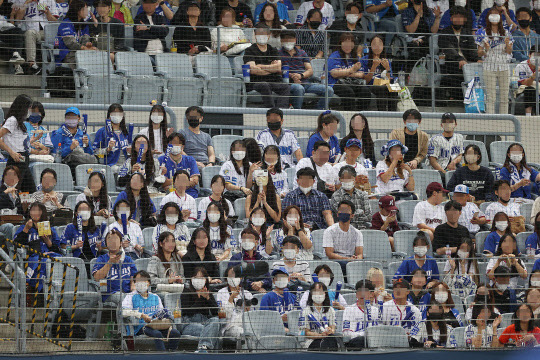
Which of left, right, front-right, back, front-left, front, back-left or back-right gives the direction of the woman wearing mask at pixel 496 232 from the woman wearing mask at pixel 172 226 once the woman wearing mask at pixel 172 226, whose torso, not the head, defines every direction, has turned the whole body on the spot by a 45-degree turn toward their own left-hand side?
front-left

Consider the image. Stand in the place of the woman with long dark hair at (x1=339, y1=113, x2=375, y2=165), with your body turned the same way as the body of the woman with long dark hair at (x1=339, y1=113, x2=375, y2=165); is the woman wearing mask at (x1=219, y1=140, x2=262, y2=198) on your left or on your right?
on your right

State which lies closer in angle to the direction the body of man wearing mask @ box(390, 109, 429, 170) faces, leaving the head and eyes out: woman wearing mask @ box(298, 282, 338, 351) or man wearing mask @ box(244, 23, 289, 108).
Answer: the woman wearing mask

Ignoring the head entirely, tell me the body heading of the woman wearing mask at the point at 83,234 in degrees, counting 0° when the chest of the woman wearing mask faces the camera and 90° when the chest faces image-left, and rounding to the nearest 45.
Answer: approximately 0°

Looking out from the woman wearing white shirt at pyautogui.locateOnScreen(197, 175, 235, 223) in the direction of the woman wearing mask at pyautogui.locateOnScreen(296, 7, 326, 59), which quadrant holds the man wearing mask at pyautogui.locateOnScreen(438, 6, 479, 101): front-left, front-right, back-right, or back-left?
front-right

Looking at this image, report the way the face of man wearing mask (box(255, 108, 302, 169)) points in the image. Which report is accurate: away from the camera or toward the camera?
toward the camera

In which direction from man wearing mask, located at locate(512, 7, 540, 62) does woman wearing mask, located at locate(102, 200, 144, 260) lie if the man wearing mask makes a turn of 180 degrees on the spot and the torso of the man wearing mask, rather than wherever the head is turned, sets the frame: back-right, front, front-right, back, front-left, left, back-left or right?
back-left

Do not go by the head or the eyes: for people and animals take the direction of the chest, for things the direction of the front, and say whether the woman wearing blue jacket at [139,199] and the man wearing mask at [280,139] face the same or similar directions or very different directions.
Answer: same or similar directions

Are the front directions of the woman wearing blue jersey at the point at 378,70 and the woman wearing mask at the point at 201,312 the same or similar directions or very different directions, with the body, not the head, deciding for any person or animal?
same or similar directions

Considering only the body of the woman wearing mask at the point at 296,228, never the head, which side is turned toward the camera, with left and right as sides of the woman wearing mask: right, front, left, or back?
front

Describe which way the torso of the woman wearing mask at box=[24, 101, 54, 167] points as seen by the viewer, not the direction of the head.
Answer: toward the camera

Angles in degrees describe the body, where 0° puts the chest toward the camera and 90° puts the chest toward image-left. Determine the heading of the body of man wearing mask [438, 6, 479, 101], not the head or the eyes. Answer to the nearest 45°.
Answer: approximately 0°

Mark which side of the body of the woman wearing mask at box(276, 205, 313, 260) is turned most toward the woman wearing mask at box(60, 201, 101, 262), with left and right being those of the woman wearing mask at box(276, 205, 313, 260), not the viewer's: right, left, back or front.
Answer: right
